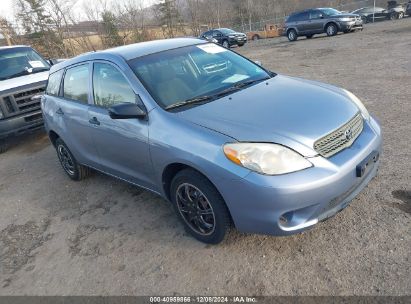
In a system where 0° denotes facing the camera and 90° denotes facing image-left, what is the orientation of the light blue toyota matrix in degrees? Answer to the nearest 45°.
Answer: approximately 315°

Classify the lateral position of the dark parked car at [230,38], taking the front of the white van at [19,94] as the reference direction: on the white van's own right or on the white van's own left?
on the white van's own left

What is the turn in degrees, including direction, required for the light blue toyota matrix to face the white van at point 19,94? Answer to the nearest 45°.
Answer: approximately 180°

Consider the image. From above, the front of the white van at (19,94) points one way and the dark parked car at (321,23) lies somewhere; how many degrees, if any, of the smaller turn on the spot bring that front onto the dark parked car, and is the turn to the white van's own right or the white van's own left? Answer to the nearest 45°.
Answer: approximately 90° to the white van's own left

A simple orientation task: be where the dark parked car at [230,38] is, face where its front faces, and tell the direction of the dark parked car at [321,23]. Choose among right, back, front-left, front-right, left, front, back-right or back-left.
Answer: front

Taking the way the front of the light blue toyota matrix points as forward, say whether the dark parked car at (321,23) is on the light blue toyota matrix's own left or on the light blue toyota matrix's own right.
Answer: on the light blue toyota matrix's own left

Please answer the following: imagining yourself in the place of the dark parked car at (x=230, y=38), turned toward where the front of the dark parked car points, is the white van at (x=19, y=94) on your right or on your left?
on your right

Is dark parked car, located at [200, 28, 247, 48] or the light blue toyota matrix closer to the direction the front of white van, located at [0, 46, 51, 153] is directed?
the light blue toyota matrix

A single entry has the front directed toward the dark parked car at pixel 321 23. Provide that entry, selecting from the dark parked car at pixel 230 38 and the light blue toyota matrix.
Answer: the dark parked car at pixel 230 38

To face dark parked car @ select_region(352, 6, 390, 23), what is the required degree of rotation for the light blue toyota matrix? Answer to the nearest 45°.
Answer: approximately 90° to its left

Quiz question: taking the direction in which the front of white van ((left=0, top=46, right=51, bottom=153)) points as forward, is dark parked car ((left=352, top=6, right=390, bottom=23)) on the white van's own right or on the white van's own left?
on the white van's own left

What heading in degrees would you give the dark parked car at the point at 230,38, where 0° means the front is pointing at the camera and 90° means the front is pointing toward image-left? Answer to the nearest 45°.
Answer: approximately 315°

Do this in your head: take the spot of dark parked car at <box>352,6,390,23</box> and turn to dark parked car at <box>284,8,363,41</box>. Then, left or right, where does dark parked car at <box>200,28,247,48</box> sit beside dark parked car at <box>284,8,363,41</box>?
right

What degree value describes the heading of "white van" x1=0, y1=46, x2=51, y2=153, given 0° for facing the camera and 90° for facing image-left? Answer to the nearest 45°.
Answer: approximately 315°
